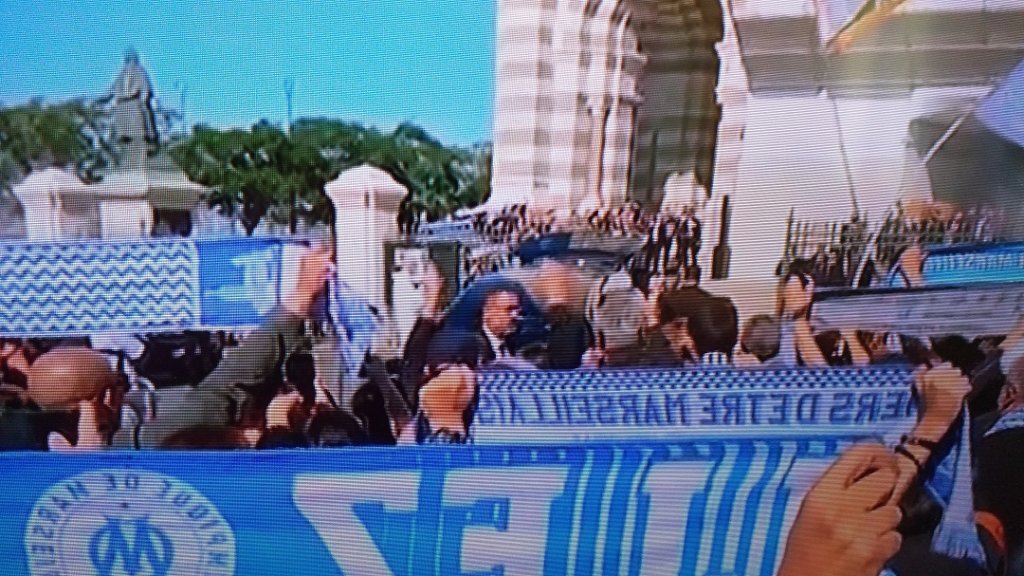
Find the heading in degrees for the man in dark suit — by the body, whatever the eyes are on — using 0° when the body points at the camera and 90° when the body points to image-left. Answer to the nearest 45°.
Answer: approximately 315°

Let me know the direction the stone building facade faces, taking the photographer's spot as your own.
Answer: facing the viewer

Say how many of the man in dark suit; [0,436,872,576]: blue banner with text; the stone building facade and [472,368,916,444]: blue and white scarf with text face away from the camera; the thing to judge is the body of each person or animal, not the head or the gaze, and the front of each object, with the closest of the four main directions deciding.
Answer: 2

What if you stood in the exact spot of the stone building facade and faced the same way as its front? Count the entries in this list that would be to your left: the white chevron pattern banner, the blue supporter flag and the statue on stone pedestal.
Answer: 1

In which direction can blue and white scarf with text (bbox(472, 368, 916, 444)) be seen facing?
away from the camera

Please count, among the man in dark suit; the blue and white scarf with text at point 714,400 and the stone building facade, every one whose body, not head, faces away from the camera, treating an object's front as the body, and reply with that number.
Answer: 1

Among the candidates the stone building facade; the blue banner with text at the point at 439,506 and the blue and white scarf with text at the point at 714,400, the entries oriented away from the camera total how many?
2

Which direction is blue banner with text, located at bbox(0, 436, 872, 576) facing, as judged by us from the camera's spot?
facing away from the viewer
